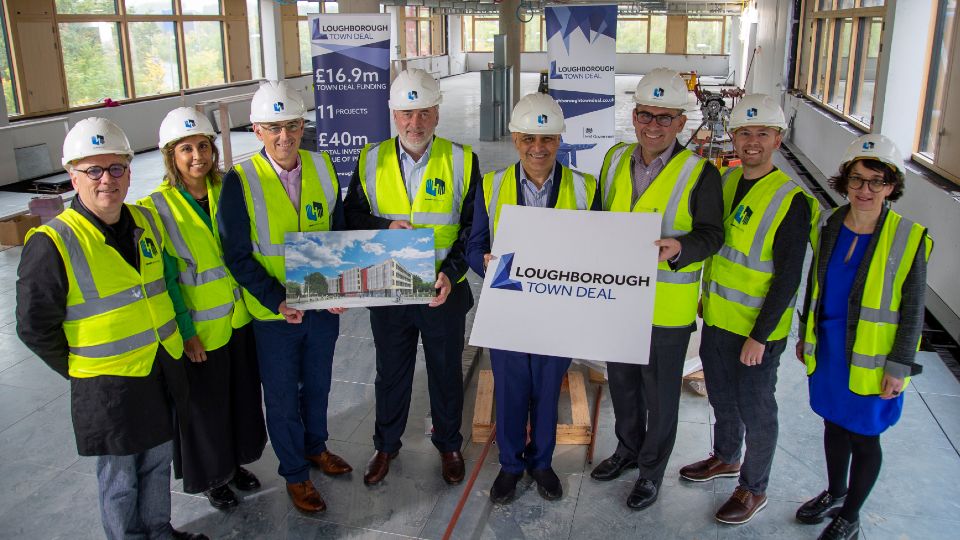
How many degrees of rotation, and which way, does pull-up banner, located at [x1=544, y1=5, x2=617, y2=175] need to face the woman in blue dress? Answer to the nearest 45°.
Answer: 0° — it already faces them

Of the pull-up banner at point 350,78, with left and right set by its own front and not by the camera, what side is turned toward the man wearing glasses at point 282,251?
front

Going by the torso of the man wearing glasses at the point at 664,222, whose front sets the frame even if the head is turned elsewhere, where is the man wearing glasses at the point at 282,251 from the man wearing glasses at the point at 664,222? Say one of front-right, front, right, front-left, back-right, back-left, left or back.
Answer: front-right

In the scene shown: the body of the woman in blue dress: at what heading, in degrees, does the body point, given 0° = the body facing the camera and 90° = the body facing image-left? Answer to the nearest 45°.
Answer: approximately 45°

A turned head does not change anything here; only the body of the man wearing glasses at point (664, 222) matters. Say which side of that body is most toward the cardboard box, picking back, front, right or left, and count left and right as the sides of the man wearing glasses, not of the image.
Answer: right

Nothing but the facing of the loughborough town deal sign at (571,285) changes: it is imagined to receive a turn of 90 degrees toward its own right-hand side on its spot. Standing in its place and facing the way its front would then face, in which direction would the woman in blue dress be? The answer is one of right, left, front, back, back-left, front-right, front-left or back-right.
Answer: back

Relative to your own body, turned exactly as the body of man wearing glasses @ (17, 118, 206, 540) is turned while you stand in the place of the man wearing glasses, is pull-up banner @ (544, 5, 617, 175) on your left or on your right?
on your left

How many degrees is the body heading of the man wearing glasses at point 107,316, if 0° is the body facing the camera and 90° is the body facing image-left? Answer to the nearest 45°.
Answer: approximately 315°
